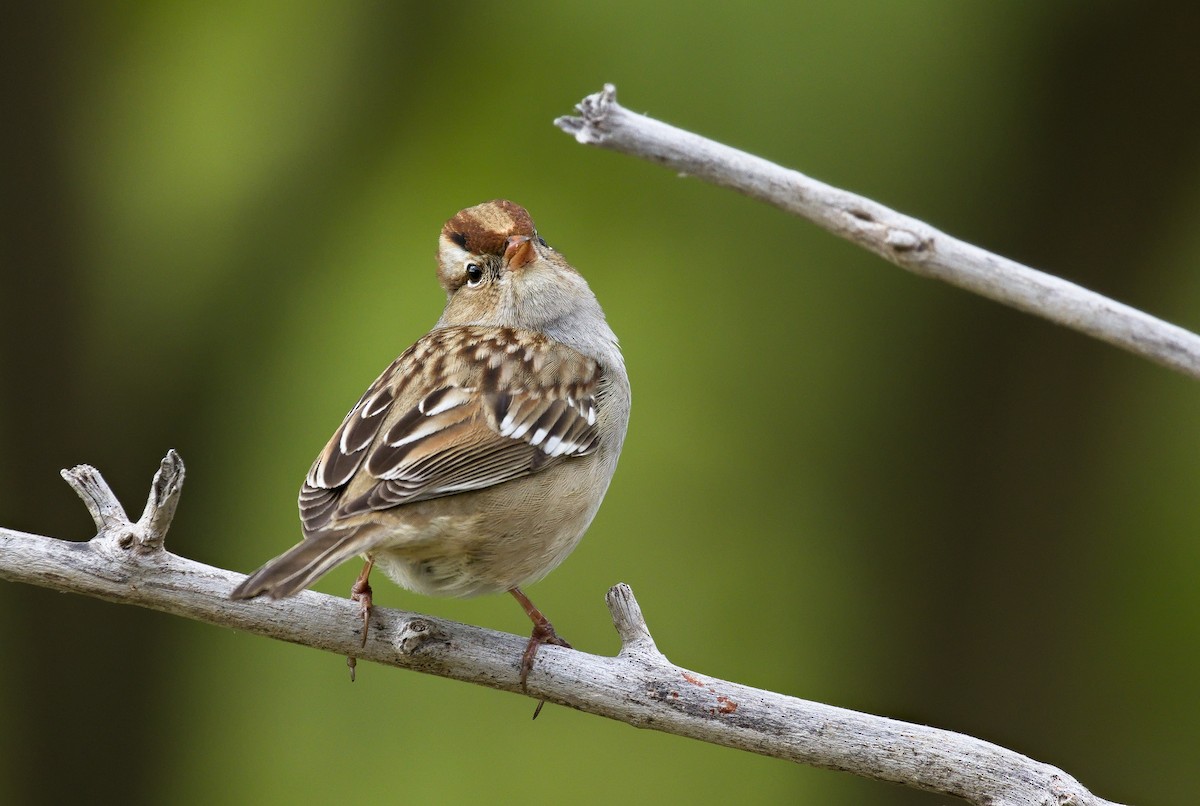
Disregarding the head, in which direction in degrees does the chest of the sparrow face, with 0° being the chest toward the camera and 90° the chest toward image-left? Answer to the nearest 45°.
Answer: approximately 225°

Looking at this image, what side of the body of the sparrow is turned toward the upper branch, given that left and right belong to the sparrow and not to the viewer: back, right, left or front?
right
